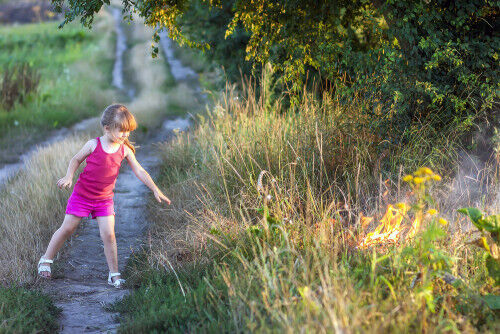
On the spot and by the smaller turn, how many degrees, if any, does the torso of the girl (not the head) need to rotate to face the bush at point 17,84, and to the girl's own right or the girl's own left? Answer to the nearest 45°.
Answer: approximately 135° to the girl's own left

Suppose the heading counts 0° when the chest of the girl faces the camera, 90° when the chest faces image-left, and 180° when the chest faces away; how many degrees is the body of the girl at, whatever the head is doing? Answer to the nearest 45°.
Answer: approximately 315°
